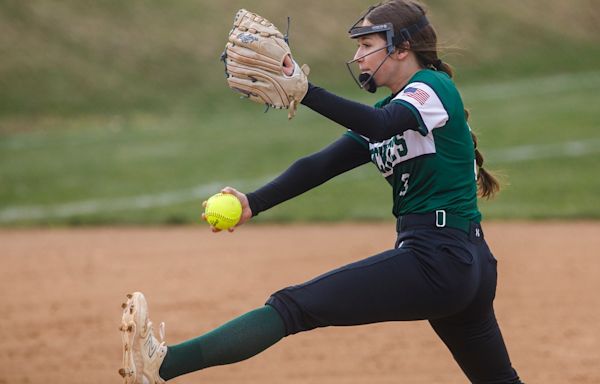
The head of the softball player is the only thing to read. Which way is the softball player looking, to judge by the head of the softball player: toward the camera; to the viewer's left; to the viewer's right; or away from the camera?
to the viewer's left

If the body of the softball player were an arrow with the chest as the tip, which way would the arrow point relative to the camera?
to the viewer's left
